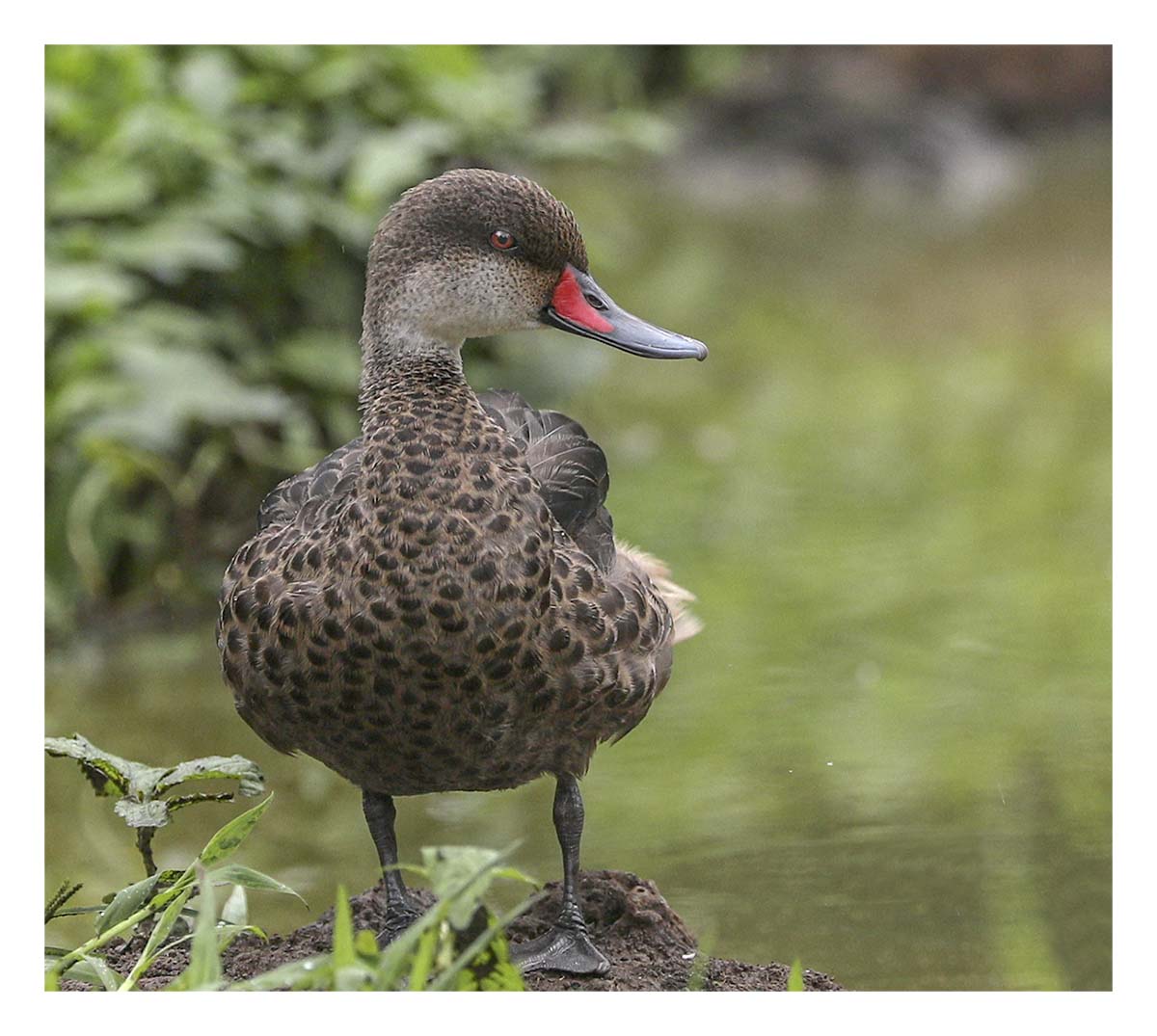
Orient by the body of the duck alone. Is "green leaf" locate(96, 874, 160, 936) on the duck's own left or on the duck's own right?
on the duck's own right

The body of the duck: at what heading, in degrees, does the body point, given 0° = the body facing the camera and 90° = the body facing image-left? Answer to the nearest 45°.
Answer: approximately 0°

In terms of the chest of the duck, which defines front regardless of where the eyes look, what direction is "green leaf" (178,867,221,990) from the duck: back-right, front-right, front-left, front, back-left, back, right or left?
front-right

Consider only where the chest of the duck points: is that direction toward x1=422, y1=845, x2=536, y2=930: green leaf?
yes

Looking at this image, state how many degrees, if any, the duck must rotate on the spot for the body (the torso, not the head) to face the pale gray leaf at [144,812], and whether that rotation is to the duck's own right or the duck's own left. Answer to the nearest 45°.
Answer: approximately 90° to the duck's own right

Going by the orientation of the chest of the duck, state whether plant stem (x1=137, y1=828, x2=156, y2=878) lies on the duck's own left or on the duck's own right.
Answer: on the duck's own right
